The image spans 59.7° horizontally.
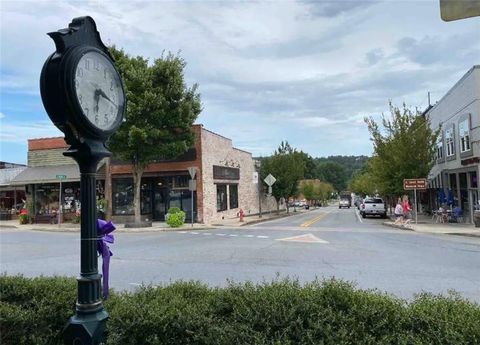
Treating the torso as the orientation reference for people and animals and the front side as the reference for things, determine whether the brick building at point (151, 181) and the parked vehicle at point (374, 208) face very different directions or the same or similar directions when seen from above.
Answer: very different directions

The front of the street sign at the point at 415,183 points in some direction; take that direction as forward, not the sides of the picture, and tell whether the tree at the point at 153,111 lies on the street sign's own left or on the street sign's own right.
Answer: on the street sign's own right

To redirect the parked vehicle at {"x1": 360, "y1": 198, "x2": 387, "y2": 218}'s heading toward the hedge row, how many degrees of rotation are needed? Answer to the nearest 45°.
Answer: approximately 180°

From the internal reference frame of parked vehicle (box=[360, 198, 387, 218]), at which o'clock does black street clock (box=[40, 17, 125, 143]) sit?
The black street clock is roughly at 6 o'clock from the parked vehicle.

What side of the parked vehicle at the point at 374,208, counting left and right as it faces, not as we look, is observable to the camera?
back

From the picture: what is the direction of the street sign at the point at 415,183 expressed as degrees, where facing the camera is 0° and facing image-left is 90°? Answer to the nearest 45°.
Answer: approximately 0°

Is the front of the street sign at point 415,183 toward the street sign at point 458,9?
yes

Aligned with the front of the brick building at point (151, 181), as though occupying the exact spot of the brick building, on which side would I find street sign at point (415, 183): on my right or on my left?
on my left

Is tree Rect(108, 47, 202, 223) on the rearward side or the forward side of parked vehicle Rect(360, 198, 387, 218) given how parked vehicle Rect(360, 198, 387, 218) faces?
on the rearward side

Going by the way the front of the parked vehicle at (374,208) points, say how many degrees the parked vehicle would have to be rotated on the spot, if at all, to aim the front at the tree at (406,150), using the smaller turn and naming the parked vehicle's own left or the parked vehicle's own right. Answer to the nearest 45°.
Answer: approximately 90° to the parked vehicle's own right

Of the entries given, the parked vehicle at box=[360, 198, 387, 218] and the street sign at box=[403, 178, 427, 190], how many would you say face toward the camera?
1
